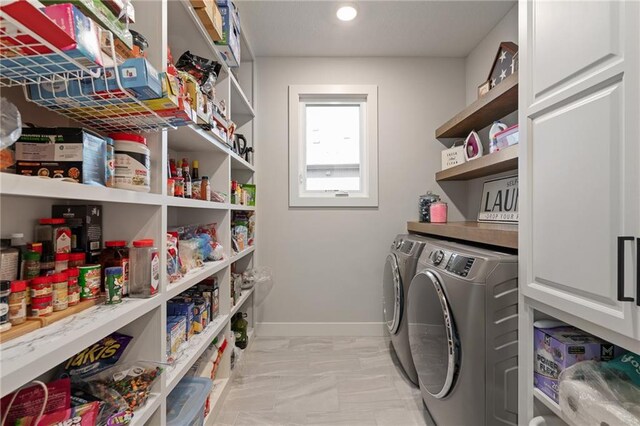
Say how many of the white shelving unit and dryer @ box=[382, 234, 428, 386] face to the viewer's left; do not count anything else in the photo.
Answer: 1

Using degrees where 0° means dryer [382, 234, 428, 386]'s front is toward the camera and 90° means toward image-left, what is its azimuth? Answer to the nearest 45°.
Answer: approximately 90°

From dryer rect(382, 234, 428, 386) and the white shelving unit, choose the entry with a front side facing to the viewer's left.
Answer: the dryer

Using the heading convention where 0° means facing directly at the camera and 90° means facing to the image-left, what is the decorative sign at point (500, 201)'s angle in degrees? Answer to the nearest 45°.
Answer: approximately 45°

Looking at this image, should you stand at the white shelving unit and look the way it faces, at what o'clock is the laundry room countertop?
The laundry room countertop is roughly at 11 o'clock from the white shelving unit.

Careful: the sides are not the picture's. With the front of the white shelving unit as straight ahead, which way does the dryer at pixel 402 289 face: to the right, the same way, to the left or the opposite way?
the opposite way

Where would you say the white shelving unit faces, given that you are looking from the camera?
facing the viewer and to the right of the viewer

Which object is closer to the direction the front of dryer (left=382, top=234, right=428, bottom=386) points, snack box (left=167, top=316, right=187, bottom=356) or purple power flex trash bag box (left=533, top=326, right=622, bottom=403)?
the snack box

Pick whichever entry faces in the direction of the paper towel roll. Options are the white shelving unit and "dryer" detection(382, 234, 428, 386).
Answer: the white shelving unit

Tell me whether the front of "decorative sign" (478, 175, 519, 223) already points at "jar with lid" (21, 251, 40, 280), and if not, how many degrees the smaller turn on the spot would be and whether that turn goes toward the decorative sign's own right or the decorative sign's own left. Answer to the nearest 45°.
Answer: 0° — it already faces it
